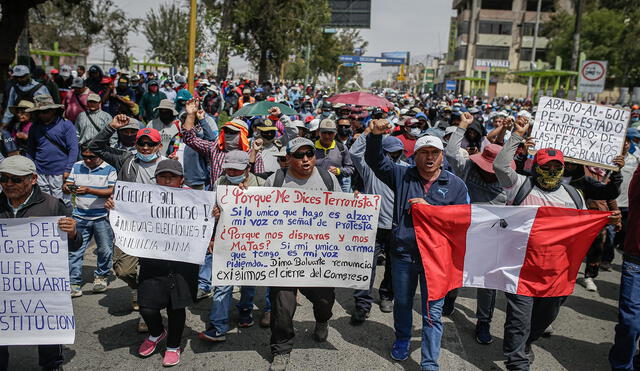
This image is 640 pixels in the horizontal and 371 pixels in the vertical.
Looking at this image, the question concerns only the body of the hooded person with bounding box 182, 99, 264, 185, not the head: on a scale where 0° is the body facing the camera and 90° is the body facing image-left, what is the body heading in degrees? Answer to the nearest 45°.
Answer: approximately 0°

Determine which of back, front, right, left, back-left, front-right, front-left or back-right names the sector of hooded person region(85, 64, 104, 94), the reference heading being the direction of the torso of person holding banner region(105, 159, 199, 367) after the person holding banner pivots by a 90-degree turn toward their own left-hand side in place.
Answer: left

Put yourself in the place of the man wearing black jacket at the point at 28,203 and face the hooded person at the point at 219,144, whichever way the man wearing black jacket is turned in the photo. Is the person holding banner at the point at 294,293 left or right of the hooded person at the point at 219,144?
right

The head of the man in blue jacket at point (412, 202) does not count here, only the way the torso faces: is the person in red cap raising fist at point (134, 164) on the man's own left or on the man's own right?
on the man's own right

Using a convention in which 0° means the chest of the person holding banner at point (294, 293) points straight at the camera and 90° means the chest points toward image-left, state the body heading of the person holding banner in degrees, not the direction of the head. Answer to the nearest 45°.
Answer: approximately 0°

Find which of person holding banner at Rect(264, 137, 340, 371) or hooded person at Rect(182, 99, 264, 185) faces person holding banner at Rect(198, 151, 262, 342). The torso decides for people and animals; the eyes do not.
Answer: the hooded person

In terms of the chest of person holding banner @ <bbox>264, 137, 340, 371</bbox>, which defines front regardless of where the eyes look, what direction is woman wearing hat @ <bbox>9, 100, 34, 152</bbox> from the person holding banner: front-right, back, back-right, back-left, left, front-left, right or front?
back-right

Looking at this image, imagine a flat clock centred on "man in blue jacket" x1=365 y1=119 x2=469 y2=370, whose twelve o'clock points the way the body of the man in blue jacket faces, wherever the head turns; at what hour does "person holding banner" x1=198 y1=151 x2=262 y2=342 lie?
The person holding banner is roughly at 3 o'clock from the man in blue jacket.
